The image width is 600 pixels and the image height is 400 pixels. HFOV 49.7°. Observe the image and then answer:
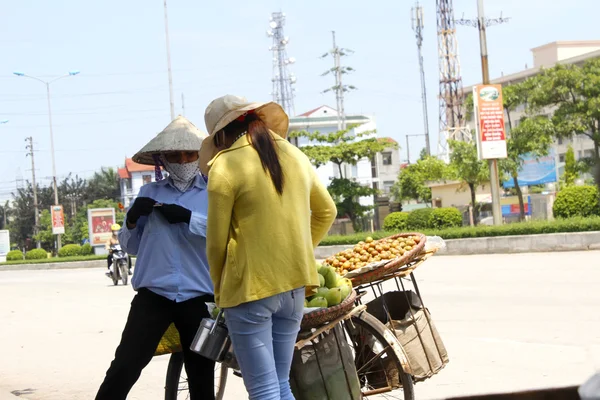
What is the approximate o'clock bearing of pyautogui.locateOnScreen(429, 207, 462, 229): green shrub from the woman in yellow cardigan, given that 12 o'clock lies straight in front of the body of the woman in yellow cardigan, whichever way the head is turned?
The green shrub is roughly at 2 o'clock from the woman in yellow cardigan.

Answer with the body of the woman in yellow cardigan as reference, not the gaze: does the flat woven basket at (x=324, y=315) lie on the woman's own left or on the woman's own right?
on the woman's own right

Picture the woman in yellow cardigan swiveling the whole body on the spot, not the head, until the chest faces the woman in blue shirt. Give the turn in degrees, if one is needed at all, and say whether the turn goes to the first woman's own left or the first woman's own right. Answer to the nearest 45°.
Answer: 0° — they already face them

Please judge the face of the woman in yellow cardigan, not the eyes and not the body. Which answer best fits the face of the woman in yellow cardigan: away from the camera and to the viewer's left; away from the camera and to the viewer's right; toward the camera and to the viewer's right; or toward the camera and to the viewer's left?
away from the camera and to the viewer's left

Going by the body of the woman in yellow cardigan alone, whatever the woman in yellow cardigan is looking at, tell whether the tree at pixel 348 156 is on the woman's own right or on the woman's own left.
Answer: on the woman's own right

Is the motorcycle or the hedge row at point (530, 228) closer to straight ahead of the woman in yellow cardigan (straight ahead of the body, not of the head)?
the motorcycle

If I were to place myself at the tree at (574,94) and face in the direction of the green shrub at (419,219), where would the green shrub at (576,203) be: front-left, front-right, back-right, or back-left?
front-left

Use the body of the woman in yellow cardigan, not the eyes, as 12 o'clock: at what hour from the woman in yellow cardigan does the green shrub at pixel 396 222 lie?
The green shrub is roughly at 2 o'clock from the woman in yellow cardigan.

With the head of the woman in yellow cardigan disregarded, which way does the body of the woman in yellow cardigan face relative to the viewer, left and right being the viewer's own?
facing away from the viewer and to the left of the viewer

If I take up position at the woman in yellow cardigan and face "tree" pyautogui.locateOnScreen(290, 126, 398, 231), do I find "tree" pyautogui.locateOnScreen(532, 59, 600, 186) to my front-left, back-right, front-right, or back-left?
front-right

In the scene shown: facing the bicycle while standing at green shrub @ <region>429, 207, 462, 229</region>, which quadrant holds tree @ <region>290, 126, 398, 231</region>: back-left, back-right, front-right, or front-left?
back-right
